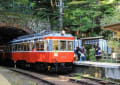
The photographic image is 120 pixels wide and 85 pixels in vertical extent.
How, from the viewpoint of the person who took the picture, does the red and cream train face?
facing the viewer and to the right of the viewer
